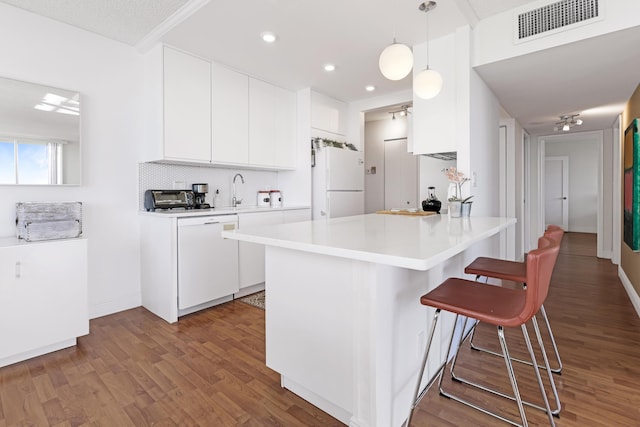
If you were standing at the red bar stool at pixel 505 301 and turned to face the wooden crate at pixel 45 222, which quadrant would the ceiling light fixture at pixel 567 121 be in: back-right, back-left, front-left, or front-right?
back-right

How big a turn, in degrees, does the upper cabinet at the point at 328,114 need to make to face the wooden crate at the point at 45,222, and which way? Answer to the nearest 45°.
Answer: approximately 90° to its right

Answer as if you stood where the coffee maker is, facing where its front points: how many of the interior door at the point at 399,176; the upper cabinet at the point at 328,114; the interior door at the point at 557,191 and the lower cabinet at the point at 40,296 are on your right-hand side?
1

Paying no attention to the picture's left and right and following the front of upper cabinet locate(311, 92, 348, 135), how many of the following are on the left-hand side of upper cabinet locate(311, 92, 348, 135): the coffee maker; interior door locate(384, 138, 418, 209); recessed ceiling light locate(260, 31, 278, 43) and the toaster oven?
1

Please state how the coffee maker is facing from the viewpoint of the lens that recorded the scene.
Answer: facing the viewer and to the right of the viewer

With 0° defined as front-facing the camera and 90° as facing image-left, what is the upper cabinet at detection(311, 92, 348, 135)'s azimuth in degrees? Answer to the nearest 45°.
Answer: approximately 315°

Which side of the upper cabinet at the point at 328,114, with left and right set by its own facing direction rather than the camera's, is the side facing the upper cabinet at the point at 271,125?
right

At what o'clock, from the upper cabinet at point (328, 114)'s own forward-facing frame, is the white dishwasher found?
The white dishwasher is roughly at 3 o'clock from the upper cabinet.
